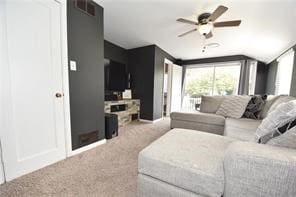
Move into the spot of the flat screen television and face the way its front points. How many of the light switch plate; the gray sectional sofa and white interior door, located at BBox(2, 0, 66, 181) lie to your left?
0

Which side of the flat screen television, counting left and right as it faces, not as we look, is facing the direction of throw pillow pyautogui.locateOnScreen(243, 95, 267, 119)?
front

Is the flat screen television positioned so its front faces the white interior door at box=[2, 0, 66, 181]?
no

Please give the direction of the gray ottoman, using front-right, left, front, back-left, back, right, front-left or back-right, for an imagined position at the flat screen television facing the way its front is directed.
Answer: front-right

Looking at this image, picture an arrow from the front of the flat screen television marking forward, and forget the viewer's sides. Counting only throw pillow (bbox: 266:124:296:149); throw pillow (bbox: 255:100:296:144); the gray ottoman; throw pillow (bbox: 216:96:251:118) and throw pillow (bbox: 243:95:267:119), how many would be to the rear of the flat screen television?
0

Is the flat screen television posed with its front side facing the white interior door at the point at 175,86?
no

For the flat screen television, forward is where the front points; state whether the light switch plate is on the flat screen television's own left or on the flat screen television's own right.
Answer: on the flat screen television's own right

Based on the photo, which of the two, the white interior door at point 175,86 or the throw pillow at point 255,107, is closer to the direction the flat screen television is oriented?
the throw pillow

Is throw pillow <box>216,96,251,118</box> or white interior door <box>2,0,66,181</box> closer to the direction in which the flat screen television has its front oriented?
the throw pillow

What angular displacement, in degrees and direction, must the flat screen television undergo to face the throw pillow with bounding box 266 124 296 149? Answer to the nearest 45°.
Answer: approximately 45° to its right

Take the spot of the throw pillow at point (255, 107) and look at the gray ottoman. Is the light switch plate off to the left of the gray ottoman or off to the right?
right

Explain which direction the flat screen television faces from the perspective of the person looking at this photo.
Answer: facing the viewer and to the right of the viewer

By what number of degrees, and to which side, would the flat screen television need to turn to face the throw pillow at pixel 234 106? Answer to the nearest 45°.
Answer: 0° — it already faces it

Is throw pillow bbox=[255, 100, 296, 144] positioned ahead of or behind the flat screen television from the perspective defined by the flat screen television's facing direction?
ahead

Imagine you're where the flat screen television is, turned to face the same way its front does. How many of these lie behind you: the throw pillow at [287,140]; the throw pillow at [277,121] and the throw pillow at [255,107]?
0

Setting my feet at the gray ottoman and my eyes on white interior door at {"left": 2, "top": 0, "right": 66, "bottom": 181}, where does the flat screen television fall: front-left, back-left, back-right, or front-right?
front-right

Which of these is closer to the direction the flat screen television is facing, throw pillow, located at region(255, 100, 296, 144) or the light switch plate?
the throw pillow
